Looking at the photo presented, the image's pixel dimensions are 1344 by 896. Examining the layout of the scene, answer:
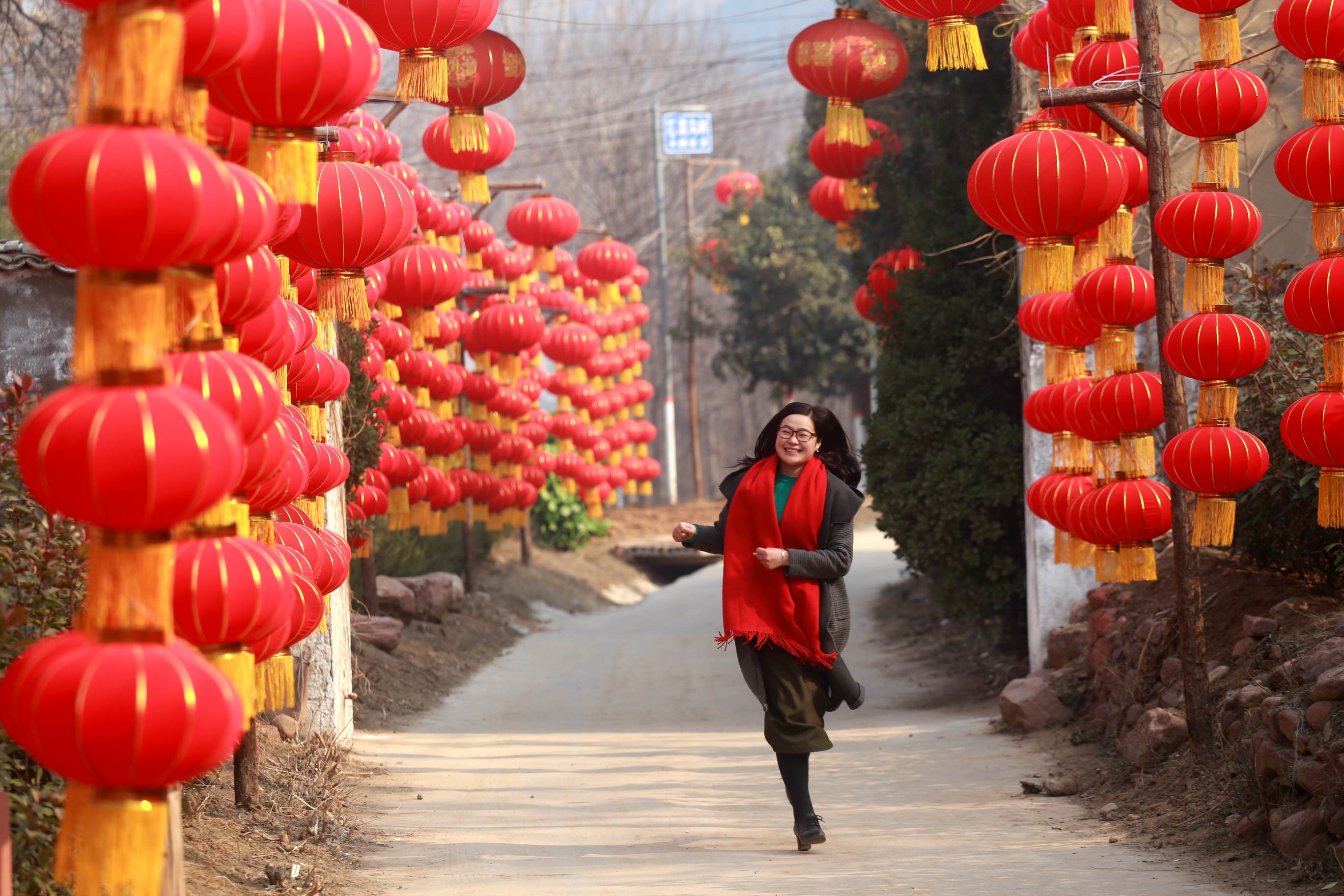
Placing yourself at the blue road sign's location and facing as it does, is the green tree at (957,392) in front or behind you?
in front

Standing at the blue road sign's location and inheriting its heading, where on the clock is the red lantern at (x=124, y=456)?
The red lantern is roughly at 12 o'clock from the blue road sign.

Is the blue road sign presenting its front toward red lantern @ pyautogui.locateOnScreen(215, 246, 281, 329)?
yes

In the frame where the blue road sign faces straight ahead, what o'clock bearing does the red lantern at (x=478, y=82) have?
The red lantern is roughly at 12 o'clock from the blue road sign.

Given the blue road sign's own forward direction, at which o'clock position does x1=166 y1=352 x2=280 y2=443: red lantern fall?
The red lantern is roughly at 12 o'clock from the blue road sign.

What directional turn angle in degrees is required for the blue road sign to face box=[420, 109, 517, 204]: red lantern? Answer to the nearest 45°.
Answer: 0° — it already faces it

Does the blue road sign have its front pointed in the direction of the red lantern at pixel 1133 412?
yes

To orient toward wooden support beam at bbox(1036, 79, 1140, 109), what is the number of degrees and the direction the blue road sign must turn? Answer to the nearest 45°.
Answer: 0° — it already faces it

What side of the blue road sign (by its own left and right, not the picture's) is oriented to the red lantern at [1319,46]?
front

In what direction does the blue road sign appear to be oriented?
toward the camera

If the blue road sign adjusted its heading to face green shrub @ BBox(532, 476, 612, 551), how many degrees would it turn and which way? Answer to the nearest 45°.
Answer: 0° — it already faces it

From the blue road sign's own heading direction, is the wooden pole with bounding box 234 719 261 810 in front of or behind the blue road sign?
in front

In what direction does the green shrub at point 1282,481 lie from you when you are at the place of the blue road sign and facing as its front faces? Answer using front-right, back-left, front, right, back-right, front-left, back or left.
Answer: front

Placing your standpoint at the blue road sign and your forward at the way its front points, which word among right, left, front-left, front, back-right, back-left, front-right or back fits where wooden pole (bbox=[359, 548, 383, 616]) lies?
front

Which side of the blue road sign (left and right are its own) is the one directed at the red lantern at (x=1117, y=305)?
front

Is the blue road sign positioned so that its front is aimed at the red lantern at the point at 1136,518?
yes
